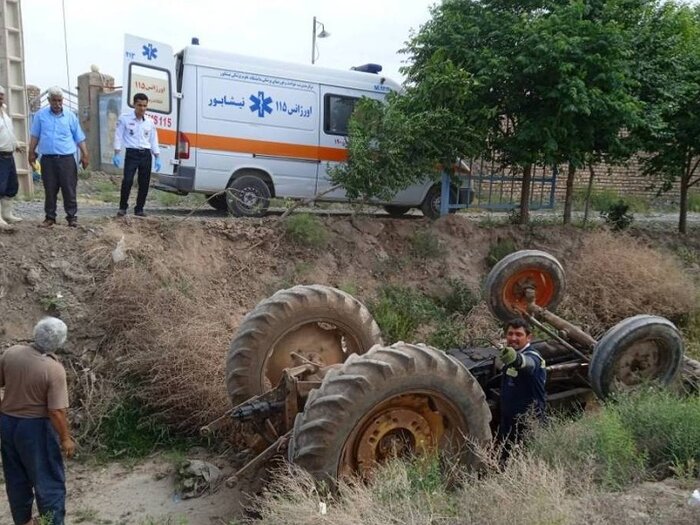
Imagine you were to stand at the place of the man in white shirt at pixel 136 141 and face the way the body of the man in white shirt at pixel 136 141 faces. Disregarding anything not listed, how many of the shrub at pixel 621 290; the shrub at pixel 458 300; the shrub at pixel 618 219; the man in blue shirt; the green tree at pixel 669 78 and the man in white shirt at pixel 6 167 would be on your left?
4

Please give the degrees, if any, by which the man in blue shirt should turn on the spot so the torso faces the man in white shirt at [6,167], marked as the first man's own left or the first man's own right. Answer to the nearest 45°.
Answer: approximately 90° to the first man's own right

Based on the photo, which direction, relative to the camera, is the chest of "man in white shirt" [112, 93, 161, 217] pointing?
toward the camera

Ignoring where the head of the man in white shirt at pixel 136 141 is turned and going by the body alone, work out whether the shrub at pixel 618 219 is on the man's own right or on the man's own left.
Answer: on the man's own left

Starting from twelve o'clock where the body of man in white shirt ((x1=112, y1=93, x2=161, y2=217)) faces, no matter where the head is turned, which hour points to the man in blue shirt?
The man in blue shirt is roughly at 2 o'clock from the man in white shirt.

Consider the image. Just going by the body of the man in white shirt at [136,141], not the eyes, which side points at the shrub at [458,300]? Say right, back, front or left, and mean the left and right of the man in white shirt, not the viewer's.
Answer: left

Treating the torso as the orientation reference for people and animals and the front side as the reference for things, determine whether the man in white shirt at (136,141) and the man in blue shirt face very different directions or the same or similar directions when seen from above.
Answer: same or similar directions

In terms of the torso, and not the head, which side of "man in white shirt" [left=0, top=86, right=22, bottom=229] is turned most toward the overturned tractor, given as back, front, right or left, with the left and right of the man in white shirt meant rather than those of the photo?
front

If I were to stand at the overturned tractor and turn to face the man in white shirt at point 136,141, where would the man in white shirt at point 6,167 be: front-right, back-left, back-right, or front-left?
front-left

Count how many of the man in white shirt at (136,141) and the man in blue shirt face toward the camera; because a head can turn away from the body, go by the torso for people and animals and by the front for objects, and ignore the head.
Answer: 2

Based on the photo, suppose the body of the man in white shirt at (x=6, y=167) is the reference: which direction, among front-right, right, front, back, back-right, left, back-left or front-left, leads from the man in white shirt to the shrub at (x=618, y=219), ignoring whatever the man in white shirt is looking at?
front-left
